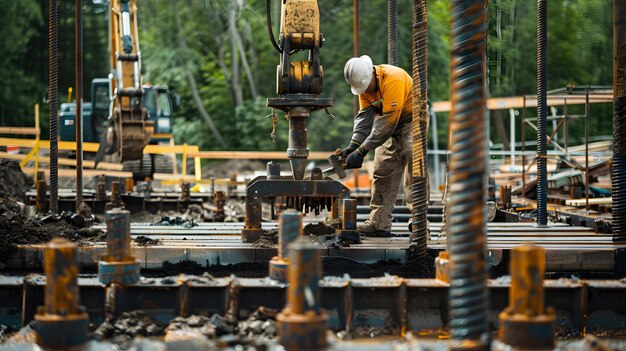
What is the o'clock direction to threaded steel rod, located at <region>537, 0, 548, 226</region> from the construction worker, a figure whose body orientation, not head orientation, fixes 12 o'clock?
The threaded steel rod is roughly at 5 o'clock from the construction worker.

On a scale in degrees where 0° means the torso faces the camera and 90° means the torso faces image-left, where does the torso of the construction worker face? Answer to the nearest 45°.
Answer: approximately 90°

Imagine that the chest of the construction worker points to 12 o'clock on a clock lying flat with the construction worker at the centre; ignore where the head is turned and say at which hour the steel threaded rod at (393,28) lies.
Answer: The steel threaded rod is roughly at 3 o'clock from the construction worker.

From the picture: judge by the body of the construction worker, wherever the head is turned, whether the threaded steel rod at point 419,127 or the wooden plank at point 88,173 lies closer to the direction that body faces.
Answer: the wooden plank

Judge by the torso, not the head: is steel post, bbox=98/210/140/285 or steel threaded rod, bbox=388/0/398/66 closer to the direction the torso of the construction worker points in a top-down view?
the steel post

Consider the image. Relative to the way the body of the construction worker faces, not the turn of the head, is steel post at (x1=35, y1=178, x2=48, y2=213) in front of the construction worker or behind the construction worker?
in front

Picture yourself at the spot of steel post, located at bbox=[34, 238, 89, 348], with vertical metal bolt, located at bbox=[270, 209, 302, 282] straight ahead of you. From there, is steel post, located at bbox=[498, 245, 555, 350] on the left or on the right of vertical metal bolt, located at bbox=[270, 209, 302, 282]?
right

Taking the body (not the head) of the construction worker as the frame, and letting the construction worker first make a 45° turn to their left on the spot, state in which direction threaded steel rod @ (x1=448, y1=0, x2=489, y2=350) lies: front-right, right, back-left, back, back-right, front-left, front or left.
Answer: front-left

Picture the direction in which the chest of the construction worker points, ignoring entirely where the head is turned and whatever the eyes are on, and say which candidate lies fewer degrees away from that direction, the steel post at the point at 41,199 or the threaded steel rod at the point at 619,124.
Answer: the steel post

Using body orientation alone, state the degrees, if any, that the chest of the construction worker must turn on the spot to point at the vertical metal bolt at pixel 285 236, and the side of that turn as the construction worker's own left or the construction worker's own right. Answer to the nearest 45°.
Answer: approximately 90° to the construction worker's own left

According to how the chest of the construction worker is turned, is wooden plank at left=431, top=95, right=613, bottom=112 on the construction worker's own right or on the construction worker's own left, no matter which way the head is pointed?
on the construction worker's own right
